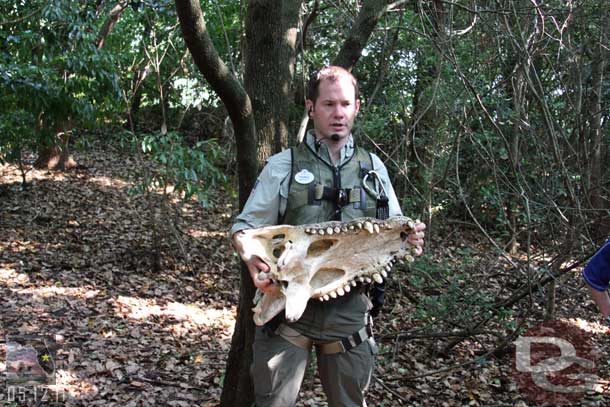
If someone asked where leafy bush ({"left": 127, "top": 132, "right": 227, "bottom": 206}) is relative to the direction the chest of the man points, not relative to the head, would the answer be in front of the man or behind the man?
behind

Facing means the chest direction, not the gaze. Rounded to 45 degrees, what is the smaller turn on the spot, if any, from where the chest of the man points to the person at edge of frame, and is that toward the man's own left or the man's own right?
approximately 90° to the man's own left

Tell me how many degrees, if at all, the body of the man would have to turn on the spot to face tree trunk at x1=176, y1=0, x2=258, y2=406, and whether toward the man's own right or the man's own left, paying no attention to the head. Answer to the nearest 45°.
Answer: approximately 135° to the man's own right

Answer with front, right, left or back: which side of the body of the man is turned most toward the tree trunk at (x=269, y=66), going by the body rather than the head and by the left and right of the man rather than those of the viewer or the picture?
back

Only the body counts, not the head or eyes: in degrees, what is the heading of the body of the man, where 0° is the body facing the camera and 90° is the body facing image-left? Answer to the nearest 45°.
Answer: approximately 0°

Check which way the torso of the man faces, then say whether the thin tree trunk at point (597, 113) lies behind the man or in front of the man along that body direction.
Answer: behind

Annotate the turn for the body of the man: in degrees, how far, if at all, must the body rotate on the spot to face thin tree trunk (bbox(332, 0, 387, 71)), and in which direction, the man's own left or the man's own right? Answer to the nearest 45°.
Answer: approximately 180°
